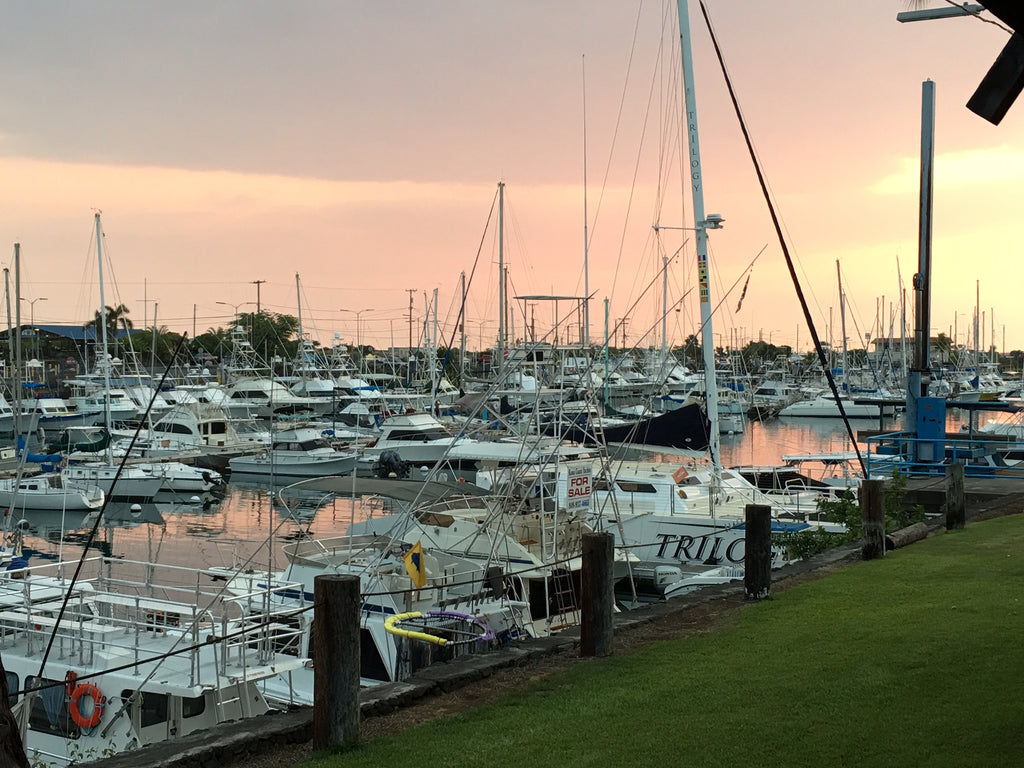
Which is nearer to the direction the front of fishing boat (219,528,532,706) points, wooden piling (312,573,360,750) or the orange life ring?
the orange life ring

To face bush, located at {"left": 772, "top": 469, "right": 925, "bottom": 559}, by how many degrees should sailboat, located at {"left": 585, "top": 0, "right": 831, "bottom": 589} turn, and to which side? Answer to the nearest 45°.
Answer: approximately 45° to its right

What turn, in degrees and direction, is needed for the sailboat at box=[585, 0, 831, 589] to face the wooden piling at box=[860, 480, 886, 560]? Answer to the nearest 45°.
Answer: approximately 45° to its right
